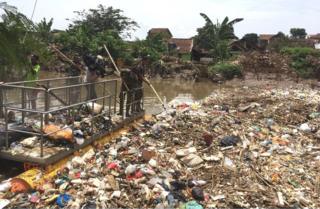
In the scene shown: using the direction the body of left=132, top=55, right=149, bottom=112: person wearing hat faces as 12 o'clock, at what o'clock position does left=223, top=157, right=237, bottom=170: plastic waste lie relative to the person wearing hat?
The plastic waste is roughly at 2 o'clock from the person wearing hat.

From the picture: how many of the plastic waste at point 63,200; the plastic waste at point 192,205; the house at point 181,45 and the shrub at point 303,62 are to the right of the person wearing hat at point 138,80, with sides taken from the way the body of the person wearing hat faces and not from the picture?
2

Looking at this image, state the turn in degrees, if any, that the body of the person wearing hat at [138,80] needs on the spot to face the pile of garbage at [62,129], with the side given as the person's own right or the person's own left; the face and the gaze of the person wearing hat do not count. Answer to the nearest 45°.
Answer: approximately 135° to the person's own right

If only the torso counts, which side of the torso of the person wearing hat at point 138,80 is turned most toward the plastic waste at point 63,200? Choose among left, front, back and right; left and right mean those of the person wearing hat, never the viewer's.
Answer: right

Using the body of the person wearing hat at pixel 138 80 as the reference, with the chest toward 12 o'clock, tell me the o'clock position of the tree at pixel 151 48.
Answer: The tree is roughly at 9 o'clock from the person wearing hat.

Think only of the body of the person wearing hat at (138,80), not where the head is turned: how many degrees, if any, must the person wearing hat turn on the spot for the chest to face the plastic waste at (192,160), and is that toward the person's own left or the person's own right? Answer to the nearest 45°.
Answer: approximately 90° to the person's own right

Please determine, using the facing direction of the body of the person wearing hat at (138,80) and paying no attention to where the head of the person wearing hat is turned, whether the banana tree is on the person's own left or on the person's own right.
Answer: on the person's own left

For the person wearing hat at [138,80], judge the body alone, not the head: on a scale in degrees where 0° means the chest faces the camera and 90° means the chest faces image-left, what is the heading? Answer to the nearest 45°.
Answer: approximately 270°

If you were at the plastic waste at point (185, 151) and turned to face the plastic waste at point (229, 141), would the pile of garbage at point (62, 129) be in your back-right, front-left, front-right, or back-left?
back-left

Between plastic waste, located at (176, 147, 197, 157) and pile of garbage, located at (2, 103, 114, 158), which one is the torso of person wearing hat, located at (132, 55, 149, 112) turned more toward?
the plastic waste
